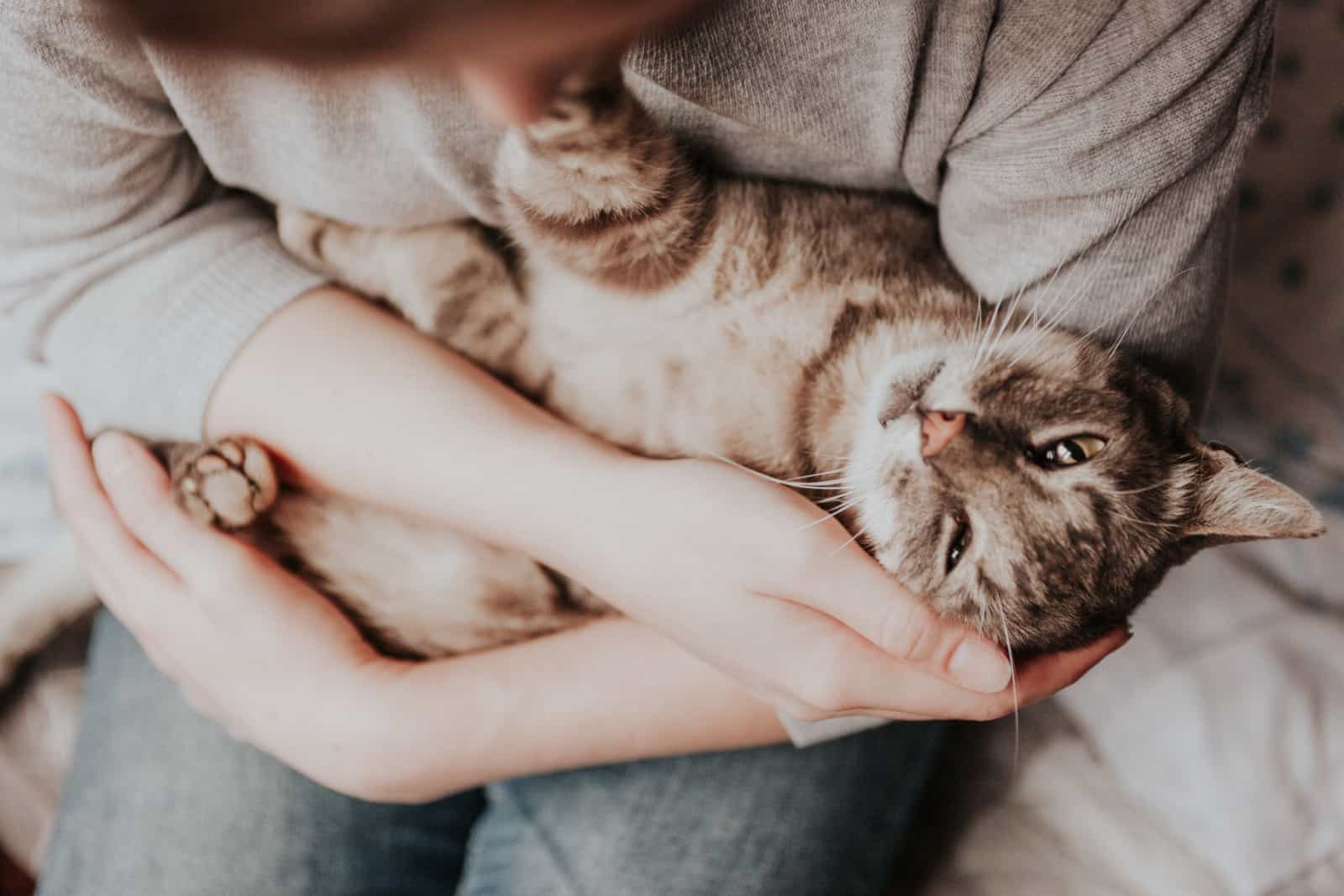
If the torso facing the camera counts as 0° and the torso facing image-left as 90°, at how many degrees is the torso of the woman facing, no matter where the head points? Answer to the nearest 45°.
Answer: approximately 0°
